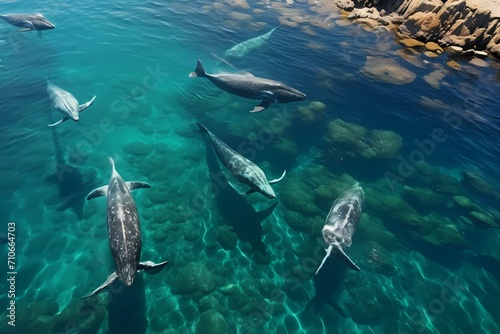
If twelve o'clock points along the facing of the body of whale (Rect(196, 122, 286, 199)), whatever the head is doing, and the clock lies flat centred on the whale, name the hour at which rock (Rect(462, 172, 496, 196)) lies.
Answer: The rock is roughly at 10 o'clock from the whale.

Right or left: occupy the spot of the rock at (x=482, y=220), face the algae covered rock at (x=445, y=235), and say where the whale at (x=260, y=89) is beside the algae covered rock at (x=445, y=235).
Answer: right

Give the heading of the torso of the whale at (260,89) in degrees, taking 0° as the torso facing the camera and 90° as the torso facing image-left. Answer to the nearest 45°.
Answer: approximately 270°

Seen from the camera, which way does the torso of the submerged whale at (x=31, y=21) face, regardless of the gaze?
to the viewer's right

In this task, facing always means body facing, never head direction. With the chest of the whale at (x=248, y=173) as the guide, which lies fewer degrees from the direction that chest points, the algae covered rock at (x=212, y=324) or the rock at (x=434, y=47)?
the algae covered rock
